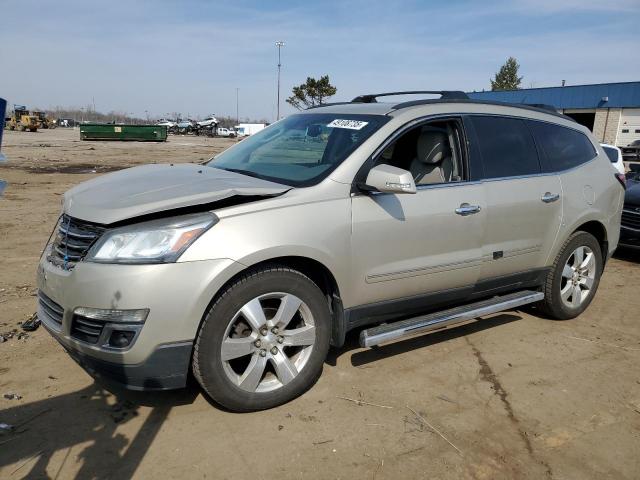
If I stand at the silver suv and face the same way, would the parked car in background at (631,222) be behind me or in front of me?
behind

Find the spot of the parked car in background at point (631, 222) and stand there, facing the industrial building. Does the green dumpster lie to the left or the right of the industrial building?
left

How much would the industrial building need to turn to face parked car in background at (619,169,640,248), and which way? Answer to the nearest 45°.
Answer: approximately 45° to its left

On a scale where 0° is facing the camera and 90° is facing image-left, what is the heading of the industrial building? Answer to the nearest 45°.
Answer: approximately 45°

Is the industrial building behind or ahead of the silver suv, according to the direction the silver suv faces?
behind

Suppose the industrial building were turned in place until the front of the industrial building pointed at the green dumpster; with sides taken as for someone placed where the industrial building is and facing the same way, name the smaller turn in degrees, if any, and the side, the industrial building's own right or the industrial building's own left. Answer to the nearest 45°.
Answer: approximately 45° to the industrial building's own right

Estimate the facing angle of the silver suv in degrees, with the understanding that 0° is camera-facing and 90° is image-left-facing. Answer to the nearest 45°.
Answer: approximately 45°
